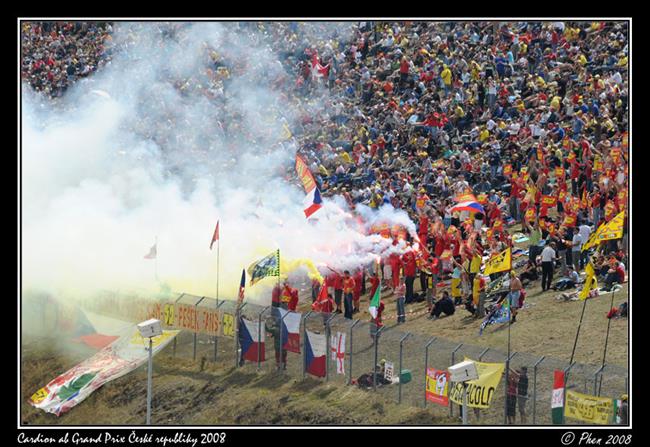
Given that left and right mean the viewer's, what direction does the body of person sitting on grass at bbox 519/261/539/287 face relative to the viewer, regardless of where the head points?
facing the viewer and to the left of the viewer

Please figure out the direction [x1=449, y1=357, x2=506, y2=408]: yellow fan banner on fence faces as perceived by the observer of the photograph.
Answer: facing the viewer

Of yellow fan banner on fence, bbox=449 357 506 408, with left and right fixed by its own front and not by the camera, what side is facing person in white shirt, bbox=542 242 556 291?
back

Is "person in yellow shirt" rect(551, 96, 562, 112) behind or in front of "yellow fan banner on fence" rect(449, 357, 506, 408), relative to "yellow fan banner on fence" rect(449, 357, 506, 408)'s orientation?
behind

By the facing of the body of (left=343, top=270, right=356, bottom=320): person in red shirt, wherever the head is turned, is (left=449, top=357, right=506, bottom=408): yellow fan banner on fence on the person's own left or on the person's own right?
on the person's own left

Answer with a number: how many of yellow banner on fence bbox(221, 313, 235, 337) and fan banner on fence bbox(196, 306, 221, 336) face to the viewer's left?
0

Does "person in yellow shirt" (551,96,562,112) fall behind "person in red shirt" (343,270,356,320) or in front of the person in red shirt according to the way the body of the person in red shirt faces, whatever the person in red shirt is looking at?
behind

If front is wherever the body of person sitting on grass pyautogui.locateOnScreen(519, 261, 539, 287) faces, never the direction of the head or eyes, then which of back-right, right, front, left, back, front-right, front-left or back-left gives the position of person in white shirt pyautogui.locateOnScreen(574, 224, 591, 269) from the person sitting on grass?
back-left
